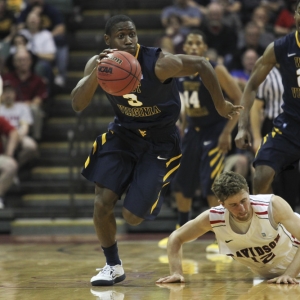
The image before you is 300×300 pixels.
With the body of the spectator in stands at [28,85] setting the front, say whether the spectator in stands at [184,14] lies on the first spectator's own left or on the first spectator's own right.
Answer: on the first spectator's own left

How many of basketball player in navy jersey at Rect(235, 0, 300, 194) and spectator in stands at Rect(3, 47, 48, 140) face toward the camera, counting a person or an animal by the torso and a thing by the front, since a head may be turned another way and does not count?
2

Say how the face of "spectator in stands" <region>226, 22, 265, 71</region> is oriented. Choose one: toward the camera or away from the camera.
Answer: toward the camera

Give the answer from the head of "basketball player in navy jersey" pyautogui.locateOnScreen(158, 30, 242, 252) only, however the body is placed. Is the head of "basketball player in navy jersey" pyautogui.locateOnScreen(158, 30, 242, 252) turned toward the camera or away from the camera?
toward the camera

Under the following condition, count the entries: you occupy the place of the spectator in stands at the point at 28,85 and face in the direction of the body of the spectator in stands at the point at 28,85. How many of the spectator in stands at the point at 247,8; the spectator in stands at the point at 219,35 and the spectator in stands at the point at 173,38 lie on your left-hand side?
3

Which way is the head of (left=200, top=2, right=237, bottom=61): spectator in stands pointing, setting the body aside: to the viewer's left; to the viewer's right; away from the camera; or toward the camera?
toward the camera

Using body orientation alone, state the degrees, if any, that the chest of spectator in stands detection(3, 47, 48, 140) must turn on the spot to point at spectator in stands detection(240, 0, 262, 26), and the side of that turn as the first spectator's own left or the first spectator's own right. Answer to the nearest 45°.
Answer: approximately 90° to the first spectator's own left

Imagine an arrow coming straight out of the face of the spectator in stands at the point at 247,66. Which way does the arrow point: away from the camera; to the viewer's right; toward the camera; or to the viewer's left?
toward the camera

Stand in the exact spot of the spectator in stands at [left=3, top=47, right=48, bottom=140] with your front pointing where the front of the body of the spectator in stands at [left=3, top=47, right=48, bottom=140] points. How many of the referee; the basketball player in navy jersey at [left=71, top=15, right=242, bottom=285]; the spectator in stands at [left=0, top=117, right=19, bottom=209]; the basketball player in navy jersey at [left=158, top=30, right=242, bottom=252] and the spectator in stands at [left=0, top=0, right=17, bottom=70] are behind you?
1

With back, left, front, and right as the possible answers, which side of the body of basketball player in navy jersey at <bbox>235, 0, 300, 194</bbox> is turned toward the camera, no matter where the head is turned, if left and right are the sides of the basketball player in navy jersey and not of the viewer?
front

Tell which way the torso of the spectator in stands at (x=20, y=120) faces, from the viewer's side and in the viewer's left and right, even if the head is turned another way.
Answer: facing the viewer

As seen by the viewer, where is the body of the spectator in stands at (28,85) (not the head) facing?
toward the camera

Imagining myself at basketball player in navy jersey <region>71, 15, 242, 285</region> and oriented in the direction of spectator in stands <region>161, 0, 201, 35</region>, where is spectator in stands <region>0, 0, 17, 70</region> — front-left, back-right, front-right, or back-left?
front-left

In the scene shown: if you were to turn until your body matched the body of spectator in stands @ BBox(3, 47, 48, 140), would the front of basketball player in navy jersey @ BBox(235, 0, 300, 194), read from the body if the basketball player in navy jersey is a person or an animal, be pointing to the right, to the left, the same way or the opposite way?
the same way

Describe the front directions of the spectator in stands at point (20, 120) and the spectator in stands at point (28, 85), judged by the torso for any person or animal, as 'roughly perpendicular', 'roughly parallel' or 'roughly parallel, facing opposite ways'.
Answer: roughly parallel
